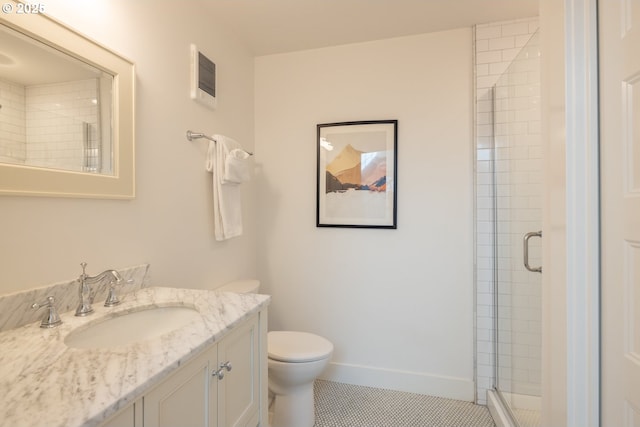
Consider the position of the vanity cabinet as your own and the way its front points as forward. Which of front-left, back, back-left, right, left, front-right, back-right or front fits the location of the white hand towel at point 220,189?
back-left

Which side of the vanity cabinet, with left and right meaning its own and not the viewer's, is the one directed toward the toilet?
left

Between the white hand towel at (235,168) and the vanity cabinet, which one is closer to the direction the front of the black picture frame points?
the vanity cabinet

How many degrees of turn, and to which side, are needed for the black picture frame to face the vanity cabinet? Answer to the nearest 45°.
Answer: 0° — it already faces it

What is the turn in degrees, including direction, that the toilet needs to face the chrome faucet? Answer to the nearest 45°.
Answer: approximately 90° to its right

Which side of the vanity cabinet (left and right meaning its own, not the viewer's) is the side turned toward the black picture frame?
left

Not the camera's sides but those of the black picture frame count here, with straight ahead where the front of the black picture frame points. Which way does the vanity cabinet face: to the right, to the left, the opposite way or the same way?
to the left
